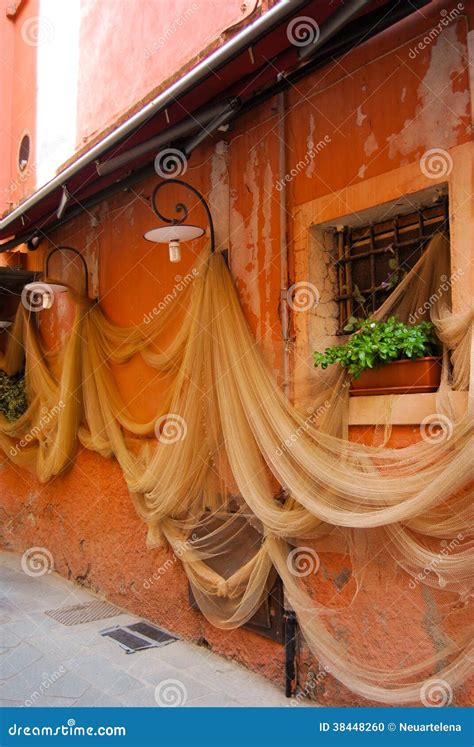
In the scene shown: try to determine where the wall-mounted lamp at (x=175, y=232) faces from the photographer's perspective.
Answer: facing to the left of the viewer

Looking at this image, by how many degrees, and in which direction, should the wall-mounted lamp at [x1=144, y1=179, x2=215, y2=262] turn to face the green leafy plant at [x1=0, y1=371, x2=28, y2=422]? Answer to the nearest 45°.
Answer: approximately 45° to its right

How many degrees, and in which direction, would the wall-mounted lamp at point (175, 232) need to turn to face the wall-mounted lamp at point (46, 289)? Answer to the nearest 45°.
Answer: approximately 45° to its right

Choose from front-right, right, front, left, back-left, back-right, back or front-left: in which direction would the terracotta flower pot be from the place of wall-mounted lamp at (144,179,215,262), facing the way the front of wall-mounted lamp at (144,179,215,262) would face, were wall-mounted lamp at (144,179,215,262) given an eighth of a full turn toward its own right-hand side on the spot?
back
